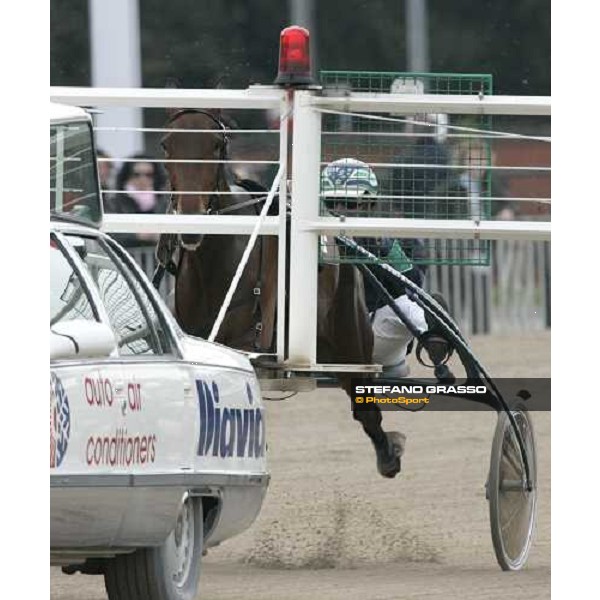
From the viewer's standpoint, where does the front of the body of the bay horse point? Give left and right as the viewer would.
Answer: facing the viewer and to the left of the viewer

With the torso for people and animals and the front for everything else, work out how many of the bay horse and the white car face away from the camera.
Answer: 0
